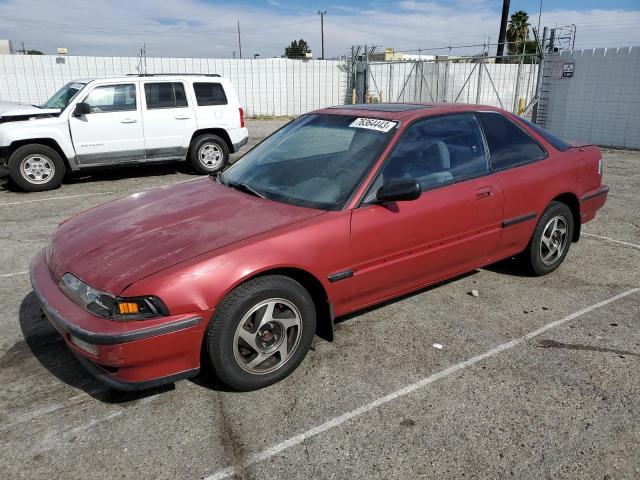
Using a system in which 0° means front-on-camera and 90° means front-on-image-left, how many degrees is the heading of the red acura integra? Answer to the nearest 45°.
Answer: approximately 45°

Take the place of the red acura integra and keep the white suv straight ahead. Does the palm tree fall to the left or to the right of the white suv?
right

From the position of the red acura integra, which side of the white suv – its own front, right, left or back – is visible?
left

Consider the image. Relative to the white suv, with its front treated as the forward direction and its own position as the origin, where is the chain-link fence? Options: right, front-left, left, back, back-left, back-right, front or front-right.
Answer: back-right

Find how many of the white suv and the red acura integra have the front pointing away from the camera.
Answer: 0

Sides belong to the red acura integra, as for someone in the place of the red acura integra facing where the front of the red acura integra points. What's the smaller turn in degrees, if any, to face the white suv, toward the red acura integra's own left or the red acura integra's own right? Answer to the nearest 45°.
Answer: approximately 90° to the red acura integra's own right

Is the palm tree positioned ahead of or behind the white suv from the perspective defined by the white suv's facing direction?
behind

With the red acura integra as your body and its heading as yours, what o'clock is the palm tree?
The palm tree is roughly at 5 o'clock from the red acura integra.

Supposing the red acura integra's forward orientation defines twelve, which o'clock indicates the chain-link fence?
The chain-link fence is roughly at 5 o'clock from the red acura integra.

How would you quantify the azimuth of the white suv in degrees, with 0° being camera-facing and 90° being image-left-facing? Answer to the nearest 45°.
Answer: approximately 90°
